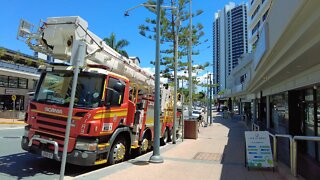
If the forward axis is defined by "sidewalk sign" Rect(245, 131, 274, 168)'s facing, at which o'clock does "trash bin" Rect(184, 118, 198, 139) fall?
The trash bin is roughly at 5 o'clock from the sidewalk sign.

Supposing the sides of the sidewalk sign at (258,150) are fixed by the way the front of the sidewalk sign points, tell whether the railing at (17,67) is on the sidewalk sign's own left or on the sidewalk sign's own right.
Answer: on the sidewalk sign's own right

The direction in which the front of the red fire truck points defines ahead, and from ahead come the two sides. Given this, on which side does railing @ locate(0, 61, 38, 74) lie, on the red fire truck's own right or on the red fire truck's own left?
on the red fire truck's own right

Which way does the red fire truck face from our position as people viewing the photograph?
facing the viewer and to the left of the viewer

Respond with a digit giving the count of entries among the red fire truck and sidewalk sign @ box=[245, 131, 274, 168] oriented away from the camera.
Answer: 0

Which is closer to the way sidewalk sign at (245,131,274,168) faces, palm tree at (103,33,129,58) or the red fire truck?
the red fire truck

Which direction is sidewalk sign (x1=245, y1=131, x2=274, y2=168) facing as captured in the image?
toward the camera

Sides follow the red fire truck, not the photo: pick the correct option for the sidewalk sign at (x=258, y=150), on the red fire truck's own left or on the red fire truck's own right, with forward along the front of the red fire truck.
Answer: on the red fire truck's own left

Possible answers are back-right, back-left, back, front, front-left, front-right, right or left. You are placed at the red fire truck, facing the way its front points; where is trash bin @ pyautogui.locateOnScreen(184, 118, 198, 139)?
back
